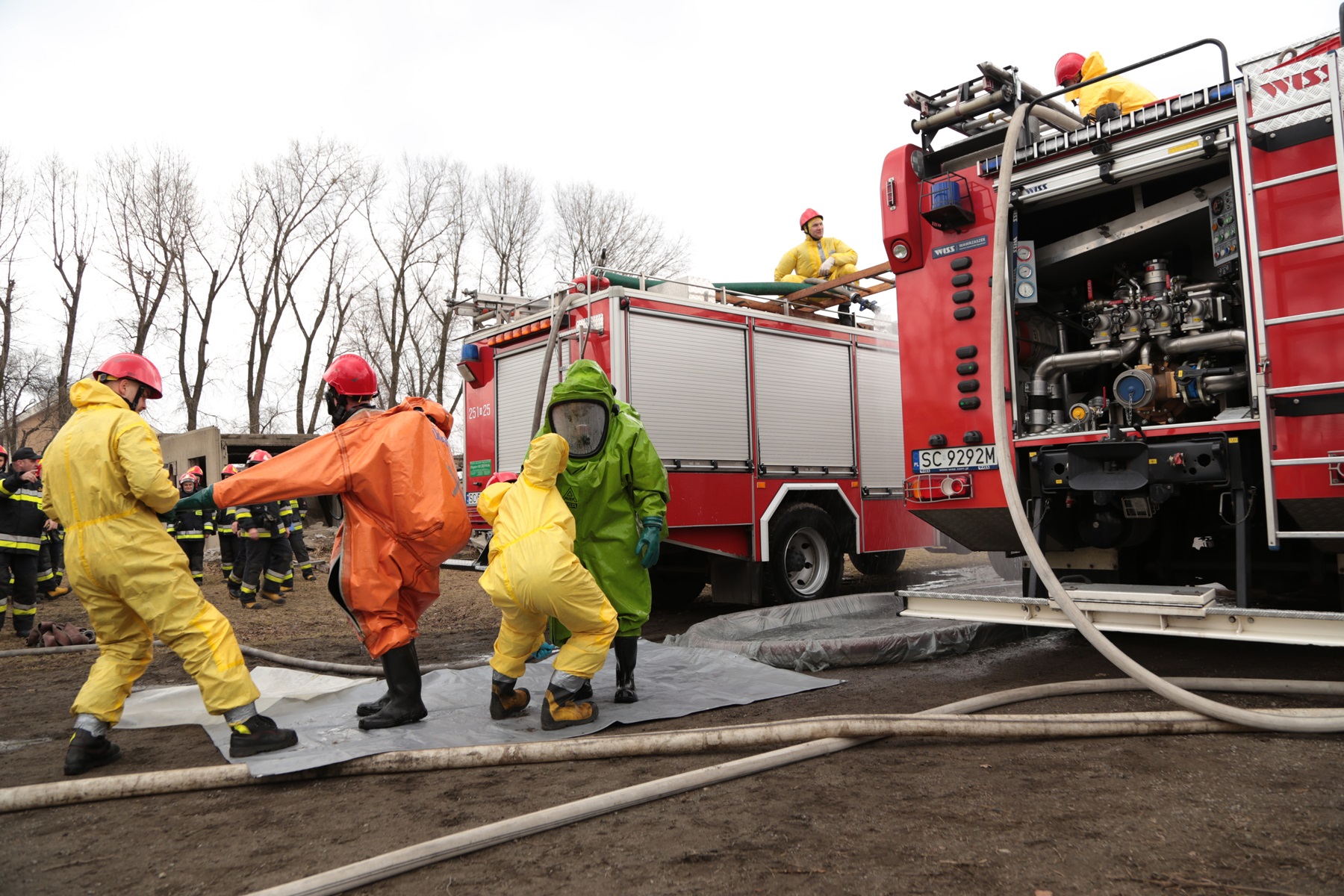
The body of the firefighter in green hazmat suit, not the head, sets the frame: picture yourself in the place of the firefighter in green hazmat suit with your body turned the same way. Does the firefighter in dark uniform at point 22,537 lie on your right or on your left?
on your right

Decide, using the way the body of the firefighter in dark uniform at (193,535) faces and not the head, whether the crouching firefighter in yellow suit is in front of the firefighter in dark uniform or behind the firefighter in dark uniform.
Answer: in front

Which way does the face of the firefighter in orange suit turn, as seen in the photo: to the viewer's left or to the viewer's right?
to the viewer's left

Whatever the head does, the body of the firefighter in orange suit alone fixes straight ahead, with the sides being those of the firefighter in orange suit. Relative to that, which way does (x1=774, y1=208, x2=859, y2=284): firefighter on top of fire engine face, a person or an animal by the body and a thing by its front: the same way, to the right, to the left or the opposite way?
to the left

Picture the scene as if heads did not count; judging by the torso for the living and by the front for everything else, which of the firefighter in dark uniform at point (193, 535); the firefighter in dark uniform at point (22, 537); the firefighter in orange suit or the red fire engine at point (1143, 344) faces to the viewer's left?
the firefighter in orange suit

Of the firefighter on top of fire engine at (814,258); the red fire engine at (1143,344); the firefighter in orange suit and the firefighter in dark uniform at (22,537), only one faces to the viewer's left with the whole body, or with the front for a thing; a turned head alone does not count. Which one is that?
the firefighter in orange suit

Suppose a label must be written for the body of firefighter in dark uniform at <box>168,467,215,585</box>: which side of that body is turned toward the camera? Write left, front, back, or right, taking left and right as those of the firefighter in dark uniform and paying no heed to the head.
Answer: front

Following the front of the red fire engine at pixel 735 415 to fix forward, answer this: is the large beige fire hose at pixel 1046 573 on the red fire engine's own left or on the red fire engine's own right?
on the red fire engine's own right

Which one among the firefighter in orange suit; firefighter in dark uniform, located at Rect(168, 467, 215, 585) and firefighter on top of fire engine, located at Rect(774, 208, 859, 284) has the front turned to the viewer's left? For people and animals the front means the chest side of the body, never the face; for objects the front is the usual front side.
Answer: the firefighter in orange suit

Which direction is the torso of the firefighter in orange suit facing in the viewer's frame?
to the viewer's left

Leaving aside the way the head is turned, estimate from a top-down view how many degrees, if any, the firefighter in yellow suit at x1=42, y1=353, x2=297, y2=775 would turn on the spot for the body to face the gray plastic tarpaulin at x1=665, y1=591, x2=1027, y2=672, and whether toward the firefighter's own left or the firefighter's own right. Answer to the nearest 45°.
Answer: approximately 45° to the firefighter's own right

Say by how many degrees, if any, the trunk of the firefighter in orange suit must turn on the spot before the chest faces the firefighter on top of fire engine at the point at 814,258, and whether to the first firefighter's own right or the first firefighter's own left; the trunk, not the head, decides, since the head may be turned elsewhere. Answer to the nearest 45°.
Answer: approximately 135° to the first firefighter's own right

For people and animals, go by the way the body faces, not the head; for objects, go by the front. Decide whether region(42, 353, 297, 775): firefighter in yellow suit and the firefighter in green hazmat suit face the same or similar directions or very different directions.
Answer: very different directions

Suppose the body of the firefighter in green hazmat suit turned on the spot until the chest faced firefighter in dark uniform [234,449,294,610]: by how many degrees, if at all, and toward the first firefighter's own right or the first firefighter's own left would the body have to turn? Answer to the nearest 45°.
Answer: approximately 90° to the first firefighter's own right

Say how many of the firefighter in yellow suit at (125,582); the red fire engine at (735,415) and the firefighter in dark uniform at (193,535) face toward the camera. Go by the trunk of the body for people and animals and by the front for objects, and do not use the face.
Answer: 1
